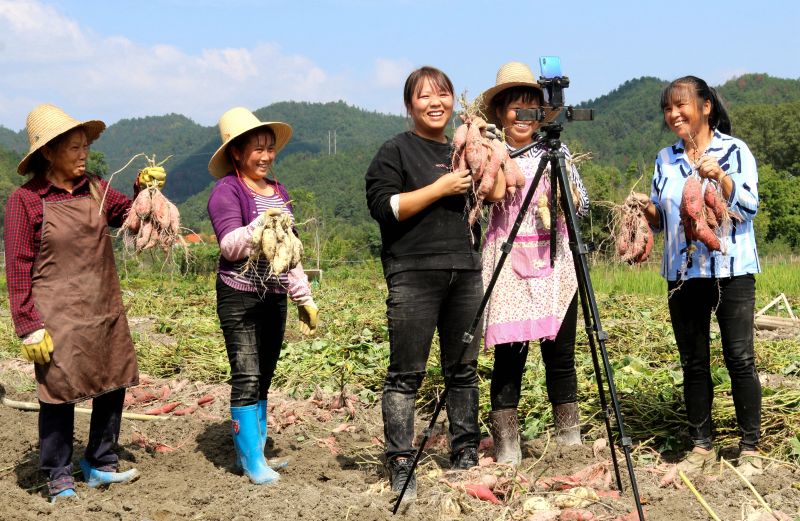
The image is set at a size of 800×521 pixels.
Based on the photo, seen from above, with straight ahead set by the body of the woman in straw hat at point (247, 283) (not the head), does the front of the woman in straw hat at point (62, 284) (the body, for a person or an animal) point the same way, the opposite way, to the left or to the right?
the same way

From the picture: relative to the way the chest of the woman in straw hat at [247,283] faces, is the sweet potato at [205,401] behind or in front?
behind

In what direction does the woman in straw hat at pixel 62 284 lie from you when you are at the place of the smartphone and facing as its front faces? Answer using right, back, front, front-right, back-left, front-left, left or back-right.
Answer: left

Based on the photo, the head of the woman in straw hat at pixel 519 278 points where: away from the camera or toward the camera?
toward the camera

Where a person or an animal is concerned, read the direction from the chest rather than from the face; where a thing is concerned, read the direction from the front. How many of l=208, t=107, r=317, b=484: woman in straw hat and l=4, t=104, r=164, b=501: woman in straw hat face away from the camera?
0

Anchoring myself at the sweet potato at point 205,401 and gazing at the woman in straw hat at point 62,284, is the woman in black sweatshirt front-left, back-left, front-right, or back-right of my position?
front-left

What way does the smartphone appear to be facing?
away from the camera

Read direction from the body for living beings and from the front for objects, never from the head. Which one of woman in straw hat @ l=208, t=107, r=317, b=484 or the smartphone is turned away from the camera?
the smartphone

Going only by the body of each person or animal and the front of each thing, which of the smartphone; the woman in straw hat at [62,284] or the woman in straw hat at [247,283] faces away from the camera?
the smartphone

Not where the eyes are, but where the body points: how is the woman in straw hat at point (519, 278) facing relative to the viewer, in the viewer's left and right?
facing the viewer

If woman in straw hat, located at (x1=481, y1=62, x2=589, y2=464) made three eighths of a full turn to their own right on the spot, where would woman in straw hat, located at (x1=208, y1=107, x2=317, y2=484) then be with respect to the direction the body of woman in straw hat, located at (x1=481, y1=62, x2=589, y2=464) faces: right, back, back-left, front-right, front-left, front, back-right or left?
front-left

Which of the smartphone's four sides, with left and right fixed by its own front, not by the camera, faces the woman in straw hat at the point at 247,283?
left

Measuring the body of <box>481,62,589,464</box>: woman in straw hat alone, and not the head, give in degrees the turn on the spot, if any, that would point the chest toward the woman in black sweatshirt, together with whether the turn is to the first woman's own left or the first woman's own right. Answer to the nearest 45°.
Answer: approximately 45° to the first woman's own right

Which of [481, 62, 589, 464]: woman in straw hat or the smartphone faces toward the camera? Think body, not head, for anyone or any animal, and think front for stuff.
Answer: the woman in straw hat
